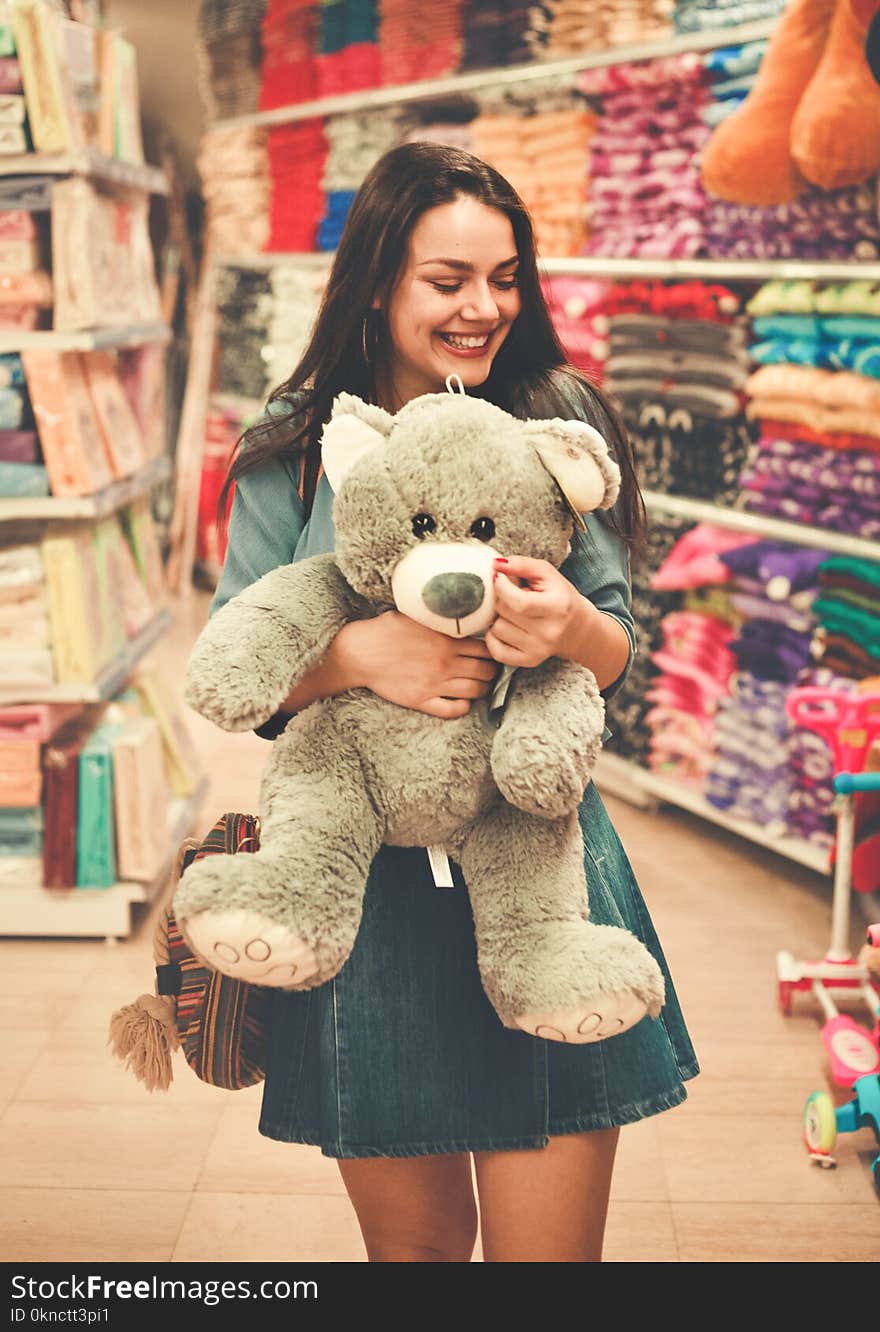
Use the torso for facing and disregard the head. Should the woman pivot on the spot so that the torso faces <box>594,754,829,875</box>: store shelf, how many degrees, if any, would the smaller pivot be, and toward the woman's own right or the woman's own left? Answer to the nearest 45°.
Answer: approximately 180°

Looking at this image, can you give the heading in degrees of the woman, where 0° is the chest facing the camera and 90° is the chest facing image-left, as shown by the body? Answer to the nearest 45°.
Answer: approximately 0°

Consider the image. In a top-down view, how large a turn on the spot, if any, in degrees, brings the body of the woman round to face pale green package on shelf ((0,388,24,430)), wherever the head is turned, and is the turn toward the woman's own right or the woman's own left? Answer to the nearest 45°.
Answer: approximately 135° to the woman's own right

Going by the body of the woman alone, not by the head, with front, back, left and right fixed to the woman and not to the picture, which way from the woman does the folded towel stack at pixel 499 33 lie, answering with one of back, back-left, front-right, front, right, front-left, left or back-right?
back

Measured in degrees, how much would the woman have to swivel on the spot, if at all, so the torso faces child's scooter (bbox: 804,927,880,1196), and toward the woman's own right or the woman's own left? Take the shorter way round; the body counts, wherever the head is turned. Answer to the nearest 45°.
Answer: approximately 135° to the woman's own left
